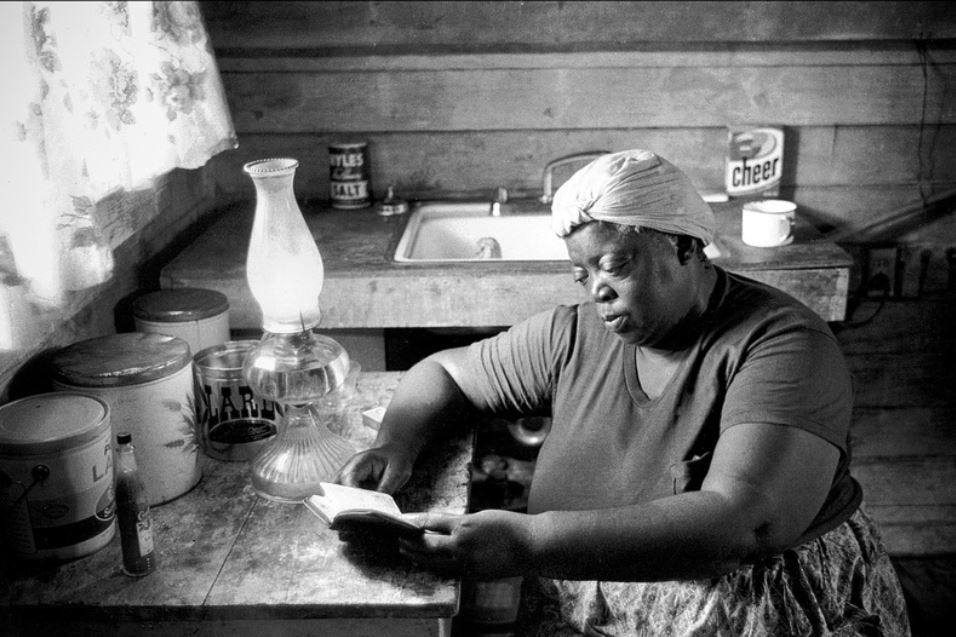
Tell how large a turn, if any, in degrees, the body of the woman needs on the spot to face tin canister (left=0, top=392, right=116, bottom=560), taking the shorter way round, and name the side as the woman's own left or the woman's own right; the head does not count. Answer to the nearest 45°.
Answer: approximately 45° to the woman's own right

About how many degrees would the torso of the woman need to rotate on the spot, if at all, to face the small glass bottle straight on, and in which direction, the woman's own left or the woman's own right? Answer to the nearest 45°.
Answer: approximately 45° to the woman's own right

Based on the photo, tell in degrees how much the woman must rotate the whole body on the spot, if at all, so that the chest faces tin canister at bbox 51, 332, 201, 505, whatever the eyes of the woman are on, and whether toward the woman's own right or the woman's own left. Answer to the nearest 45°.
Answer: approximately 45° to the woman's own right

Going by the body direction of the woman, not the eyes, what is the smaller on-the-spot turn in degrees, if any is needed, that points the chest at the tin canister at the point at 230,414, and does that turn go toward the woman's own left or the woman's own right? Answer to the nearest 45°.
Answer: approximately 45° to the woman's own right

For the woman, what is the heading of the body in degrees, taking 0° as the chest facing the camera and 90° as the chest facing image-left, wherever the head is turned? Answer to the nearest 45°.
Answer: approximately 45°

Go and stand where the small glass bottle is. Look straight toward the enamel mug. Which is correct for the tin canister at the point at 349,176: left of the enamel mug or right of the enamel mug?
left
